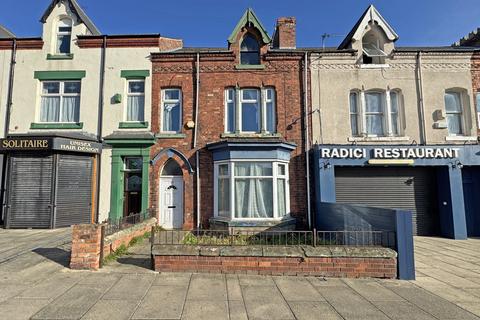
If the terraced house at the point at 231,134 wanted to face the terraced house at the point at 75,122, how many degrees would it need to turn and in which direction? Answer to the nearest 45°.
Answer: approximately 90° to its right

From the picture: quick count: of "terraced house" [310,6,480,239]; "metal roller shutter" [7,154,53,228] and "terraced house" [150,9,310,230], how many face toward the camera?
3

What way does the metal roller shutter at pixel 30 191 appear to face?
toward the camera

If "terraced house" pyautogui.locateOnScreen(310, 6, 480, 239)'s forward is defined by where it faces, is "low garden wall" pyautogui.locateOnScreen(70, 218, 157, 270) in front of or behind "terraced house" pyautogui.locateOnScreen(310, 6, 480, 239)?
in front

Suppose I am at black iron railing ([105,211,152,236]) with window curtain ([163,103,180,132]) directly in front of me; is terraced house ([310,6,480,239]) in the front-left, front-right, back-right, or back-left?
front-right

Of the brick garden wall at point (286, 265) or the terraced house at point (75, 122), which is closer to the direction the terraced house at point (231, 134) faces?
the brick garden wall

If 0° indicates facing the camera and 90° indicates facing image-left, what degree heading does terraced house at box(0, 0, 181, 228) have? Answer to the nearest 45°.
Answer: approximately 0°

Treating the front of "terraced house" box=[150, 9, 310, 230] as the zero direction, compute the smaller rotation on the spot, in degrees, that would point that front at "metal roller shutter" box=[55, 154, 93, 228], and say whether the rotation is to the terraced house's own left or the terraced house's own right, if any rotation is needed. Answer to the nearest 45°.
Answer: approximately 90° to the terraced house's own right

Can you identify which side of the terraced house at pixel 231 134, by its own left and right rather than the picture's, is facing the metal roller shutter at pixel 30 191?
right

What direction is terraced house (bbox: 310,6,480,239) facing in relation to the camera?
toward the camera

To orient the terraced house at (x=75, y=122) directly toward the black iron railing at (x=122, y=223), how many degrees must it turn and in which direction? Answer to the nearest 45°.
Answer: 0° — it already faces it

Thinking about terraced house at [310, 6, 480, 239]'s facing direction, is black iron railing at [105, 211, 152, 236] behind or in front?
in front

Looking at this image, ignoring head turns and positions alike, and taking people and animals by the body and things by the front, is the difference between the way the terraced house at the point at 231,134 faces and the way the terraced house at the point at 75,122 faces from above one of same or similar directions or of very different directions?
same or similar directions

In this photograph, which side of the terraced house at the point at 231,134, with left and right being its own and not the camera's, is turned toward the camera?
front

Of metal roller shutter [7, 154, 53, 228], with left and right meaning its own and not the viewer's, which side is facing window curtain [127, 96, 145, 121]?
left

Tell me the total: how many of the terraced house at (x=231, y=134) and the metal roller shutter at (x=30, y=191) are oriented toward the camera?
2

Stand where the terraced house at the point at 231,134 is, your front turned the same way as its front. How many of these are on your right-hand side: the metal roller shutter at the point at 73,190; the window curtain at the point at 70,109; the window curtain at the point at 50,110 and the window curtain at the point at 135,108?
4
